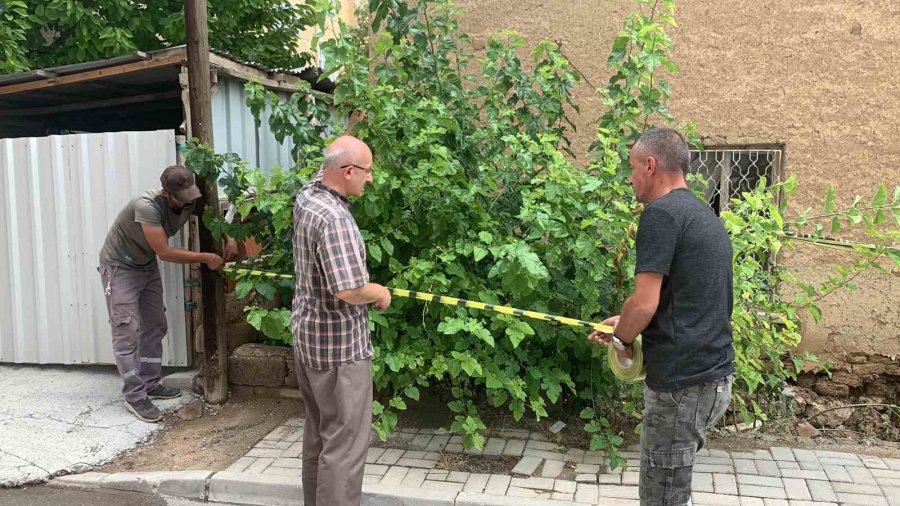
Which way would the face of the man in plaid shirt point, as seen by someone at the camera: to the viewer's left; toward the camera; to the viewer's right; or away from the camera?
to the viewer's right

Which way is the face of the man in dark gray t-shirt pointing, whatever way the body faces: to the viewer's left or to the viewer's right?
to the viewer's left

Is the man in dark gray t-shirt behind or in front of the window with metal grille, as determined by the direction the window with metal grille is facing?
in front

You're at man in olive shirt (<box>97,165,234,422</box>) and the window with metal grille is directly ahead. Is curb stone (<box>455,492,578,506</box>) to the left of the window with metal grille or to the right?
right

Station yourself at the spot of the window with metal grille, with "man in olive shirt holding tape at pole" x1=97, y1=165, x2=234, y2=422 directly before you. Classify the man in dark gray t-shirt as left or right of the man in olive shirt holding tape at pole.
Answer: left

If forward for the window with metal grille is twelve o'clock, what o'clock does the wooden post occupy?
The wooden post is roughly at 2 o'clock from the window with metal grille.

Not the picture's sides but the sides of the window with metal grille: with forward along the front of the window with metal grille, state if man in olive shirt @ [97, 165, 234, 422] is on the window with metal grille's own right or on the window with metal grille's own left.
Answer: on the window with metal grille's own right

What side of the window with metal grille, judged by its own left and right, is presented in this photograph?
front

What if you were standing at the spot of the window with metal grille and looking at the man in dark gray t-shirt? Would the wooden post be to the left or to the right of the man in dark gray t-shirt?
right

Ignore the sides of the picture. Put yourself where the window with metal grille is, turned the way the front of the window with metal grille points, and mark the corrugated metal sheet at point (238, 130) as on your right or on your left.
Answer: on your right

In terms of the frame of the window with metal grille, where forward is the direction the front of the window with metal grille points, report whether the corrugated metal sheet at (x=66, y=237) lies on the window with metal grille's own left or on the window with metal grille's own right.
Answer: on the window with metal grille's own right
